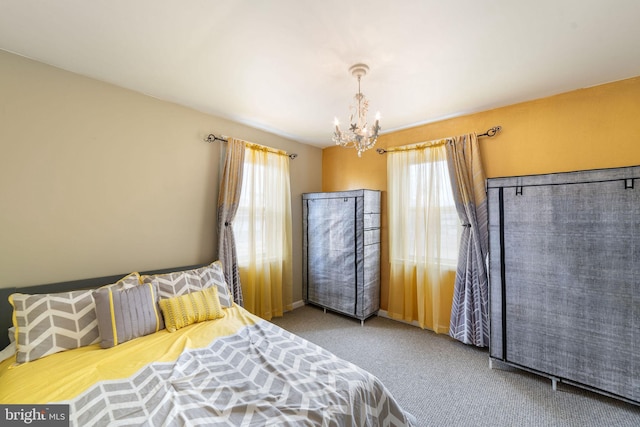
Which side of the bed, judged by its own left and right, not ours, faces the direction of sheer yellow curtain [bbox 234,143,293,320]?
left

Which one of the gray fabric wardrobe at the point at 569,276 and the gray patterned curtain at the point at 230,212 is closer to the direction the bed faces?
the gray fabric wardrobe

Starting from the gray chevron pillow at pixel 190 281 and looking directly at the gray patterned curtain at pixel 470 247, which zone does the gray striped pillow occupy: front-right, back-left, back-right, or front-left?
back-right

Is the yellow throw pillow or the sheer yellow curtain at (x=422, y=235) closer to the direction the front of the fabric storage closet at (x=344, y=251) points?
the yellow throw pillow

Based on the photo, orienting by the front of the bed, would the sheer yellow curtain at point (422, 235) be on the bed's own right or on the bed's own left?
on the bed's own left

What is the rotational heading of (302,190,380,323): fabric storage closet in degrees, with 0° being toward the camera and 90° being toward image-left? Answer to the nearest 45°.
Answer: approximately 45°

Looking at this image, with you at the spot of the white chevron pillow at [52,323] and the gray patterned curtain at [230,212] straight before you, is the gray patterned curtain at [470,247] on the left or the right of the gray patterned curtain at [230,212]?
right

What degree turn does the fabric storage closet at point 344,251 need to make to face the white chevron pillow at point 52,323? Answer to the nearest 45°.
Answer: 0° — it already faces it

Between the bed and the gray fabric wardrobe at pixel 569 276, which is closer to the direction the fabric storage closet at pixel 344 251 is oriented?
the bed

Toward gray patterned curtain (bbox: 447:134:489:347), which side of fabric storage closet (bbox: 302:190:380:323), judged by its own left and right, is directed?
left
